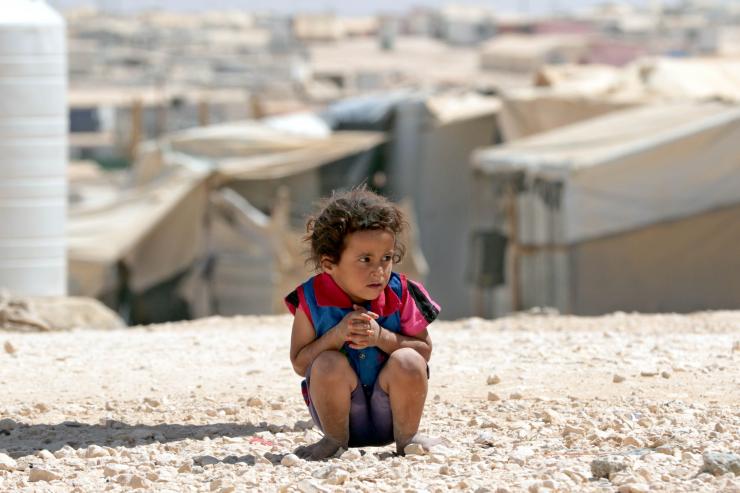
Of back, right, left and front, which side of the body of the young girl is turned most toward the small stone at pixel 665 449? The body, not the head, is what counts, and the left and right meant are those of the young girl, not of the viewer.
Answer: left

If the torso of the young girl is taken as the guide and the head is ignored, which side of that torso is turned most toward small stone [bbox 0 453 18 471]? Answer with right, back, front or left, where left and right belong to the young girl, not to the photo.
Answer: right

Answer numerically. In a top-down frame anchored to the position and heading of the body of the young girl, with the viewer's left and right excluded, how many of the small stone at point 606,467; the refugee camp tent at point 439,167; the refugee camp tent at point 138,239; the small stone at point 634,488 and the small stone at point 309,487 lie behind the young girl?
2

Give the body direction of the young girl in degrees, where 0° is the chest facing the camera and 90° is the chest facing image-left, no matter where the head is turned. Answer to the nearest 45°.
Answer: approximately 0°

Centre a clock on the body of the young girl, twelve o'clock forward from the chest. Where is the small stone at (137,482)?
The small stone is roughly at 2 o'clock from the young girl.

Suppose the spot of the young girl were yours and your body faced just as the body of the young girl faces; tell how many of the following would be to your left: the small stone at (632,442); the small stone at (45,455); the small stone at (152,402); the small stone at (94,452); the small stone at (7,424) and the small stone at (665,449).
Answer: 2

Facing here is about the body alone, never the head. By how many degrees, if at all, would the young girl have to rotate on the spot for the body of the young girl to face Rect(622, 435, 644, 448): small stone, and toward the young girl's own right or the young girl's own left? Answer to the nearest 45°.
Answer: approximately 90° to the young girl's own left

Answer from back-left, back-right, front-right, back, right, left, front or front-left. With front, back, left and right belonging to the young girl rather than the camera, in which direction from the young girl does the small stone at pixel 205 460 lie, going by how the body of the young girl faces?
right

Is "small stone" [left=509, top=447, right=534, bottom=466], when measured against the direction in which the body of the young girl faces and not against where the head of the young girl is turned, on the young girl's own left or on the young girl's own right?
on the young girl's own left

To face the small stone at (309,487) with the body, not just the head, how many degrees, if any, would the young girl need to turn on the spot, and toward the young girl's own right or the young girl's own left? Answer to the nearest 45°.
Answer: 0° — they already face it

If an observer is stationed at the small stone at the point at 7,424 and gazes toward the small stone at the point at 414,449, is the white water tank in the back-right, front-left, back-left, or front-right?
back-left

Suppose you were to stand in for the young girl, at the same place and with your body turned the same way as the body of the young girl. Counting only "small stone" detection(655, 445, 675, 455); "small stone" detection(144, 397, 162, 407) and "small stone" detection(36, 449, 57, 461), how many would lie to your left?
1

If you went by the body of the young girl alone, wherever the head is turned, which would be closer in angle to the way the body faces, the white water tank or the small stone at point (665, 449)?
the small stone

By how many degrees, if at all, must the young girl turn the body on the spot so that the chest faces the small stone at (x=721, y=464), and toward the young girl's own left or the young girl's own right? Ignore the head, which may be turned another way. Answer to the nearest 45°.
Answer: approximately 45° to the young girl's own left

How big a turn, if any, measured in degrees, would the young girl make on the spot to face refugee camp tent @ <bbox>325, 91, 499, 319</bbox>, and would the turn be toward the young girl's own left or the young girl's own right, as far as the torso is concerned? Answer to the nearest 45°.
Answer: approximately 180°
